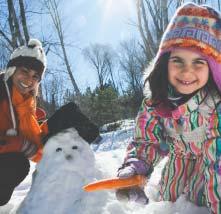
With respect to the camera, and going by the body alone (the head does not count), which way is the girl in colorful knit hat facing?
toward the camera

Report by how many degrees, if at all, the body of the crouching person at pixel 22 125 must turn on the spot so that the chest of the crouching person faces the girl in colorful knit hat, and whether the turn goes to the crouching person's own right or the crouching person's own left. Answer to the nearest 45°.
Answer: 0° — they already face them

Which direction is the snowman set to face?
toward the camera

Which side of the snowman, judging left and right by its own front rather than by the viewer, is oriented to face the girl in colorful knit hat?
left

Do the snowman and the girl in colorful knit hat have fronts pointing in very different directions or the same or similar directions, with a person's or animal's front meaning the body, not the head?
same or similar directions

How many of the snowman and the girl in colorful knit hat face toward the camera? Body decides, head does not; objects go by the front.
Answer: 2

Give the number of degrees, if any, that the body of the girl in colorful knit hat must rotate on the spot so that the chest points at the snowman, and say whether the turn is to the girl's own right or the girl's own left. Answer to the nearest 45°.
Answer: approximately 90° to the girl's own right
